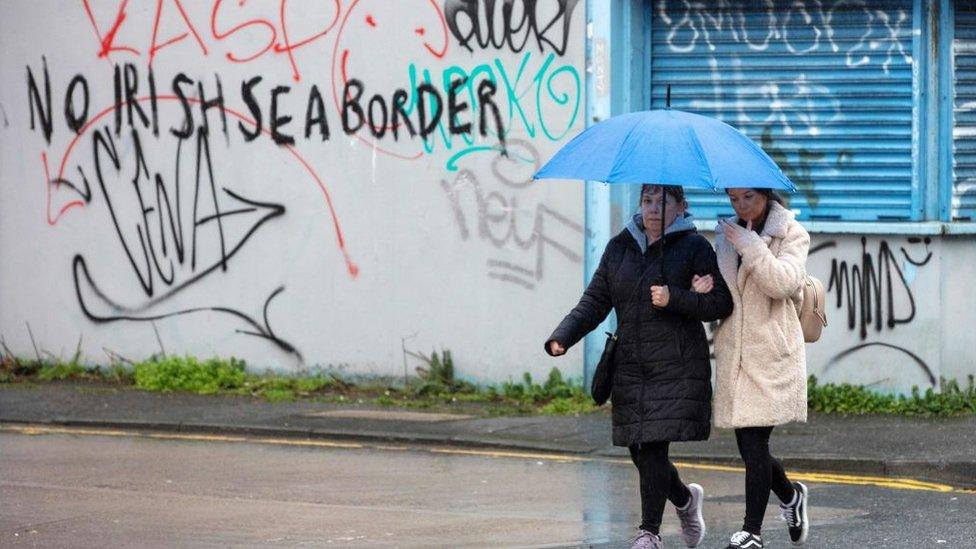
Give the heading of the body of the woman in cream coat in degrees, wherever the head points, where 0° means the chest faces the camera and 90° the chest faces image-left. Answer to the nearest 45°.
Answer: approximately 45°

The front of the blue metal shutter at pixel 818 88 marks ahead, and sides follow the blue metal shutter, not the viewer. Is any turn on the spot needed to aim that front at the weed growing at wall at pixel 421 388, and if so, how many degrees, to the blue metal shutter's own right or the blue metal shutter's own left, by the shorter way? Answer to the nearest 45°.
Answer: approximately 90° to the blue metal shutter's own right

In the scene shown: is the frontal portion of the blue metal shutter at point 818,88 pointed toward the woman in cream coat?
yes

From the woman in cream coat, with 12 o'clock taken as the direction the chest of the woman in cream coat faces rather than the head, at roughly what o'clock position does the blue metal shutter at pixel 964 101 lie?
The blue metal shutter is roughly at 5 o'clock from the woman in cream coat.

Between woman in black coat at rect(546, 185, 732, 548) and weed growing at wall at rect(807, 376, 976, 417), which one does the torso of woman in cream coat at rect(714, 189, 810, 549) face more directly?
the woman in black coat

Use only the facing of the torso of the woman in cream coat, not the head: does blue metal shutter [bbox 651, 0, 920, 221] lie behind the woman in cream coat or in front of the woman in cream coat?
behind

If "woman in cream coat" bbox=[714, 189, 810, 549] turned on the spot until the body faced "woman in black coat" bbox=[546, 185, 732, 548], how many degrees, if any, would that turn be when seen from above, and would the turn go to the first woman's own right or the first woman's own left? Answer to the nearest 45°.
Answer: approximately 45° to the first woman's own right

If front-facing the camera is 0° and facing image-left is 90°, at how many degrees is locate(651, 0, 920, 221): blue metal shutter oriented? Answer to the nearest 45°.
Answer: approximately 0°

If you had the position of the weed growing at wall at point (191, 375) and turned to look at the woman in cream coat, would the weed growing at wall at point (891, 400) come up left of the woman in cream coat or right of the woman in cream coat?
left

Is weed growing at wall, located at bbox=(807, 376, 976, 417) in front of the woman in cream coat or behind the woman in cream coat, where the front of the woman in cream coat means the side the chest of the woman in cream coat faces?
behind

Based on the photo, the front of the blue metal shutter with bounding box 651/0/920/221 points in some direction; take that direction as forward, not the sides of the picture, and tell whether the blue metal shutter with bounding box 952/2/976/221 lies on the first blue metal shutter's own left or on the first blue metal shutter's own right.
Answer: on the first blue metal shutter's own left

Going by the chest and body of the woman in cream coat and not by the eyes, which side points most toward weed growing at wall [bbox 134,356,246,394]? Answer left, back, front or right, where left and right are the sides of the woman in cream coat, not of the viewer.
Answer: right
